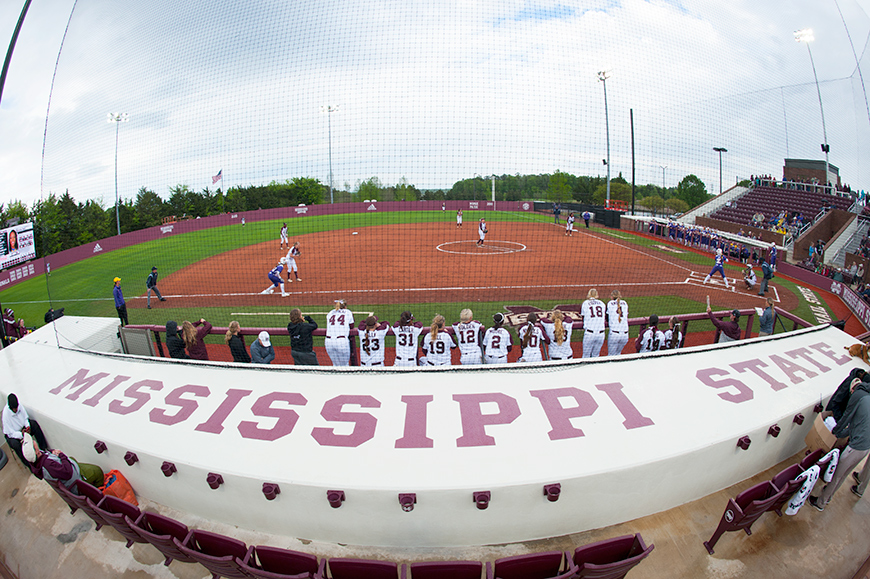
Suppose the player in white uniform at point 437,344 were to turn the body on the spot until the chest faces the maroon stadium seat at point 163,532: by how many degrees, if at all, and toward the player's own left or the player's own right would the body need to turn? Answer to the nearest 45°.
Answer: approximately 135° to the player's own left

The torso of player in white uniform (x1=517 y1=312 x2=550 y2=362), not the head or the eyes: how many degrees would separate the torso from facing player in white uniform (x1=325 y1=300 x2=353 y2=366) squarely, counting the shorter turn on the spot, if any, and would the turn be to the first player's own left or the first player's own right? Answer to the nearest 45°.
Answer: approximately 90° to the first player's own left

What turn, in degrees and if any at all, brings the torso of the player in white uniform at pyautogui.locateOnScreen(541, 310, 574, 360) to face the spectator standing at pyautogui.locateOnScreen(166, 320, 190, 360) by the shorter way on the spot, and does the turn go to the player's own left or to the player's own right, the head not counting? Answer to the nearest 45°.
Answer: approximately 90° to the player's own left

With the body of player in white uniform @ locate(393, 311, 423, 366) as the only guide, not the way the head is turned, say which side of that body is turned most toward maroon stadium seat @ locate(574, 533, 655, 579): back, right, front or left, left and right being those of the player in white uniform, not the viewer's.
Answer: back

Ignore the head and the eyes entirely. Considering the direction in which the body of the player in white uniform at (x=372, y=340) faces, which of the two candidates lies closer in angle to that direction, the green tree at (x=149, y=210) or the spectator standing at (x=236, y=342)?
the green tree

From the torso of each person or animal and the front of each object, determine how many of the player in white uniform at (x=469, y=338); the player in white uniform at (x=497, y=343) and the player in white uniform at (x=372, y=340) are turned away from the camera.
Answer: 3

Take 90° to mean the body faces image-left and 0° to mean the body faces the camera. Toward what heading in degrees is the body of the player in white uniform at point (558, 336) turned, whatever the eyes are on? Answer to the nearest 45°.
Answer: approximately 180°

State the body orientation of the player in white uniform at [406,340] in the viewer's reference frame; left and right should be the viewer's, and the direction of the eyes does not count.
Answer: facing away from the viewer

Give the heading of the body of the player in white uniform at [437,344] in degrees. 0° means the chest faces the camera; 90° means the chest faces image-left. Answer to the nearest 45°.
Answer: approximately 180°

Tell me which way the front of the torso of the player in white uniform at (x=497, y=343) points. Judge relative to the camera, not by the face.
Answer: away from the camera

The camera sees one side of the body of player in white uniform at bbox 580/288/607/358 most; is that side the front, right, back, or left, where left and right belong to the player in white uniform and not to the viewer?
back

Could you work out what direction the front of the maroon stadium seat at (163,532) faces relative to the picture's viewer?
facing away from the viewer and to the right of the viewer

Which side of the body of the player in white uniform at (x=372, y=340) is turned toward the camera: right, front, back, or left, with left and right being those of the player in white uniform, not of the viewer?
back

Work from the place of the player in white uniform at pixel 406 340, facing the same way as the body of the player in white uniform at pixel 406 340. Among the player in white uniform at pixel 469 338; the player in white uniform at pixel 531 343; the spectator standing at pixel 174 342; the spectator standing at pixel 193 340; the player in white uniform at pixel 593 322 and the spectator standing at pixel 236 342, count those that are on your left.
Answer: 3

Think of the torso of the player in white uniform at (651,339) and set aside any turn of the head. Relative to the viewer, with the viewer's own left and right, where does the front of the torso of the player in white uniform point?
facing away from the viewer

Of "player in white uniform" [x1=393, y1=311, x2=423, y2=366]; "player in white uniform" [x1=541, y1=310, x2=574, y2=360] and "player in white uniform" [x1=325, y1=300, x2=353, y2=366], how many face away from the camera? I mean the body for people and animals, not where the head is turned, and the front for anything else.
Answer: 3
